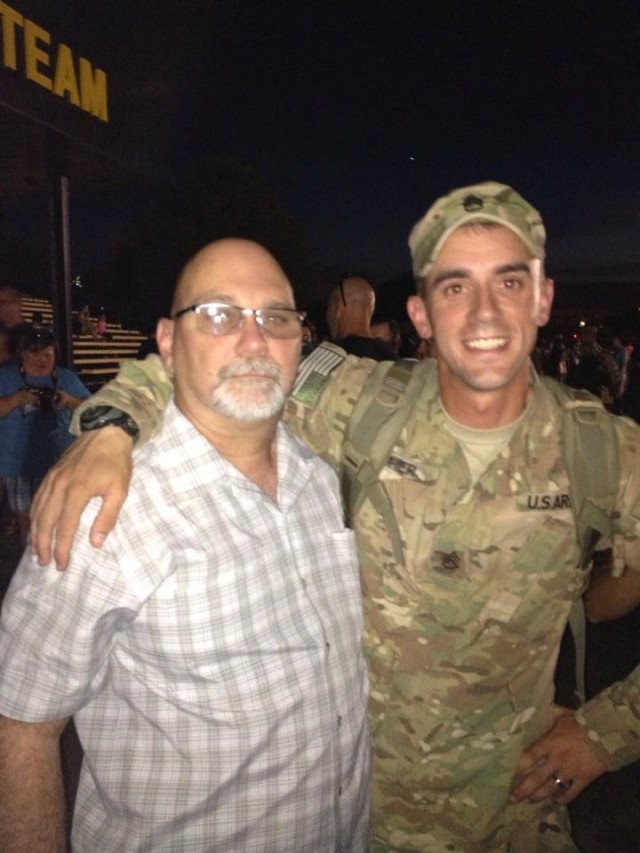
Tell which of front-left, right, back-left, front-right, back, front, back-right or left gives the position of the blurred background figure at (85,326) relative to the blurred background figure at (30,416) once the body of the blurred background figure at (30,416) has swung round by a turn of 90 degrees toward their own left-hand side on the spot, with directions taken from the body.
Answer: left

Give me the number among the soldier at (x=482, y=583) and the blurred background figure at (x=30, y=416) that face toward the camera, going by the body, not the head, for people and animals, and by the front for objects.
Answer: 2

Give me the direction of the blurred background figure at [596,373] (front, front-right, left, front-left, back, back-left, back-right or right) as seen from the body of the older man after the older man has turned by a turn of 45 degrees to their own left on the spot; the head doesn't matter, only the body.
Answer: front-left

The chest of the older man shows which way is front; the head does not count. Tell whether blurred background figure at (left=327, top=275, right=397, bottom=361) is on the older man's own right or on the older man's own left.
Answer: on the older man's own left

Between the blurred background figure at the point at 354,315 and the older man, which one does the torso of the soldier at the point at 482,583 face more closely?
the older man

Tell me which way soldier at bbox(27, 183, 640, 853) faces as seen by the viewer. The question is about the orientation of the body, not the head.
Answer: toward the camera

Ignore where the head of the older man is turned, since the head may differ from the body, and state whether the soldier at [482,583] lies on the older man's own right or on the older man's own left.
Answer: on the older man's own left

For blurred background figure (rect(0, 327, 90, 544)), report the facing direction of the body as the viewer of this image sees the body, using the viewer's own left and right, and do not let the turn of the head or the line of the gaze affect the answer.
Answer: facing the viewer

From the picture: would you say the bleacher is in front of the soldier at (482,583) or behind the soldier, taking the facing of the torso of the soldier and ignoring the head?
behind

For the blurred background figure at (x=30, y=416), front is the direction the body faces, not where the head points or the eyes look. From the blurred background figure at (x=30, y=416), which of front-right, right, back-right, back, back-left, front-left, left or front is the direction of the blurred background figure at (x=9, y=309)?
back

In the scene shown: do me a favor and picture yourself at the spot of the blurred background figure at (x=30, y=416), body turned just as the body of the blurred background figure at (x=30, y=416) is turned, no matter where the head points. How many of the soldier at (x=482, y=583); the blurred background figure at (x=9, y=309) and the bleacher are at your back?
2

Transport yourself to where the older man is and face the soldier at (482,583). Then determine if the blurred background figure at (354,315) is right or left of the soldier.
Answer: left

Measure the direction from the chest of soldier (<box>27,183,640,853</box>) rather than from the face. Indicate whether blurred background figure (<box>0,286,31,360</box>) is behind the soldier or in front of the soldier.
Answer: behind
